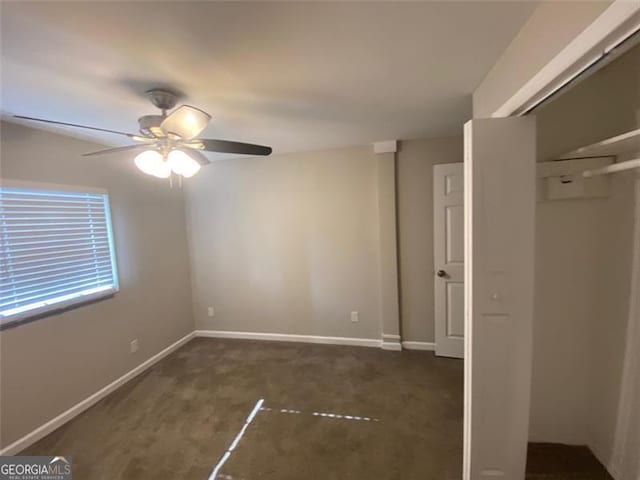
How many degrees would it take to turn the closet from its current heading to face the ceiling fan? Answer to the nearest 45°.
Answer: approximately 45° to its left

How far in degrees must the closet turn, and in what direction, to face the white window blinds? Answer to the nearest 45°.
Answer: approximately 45° to its left

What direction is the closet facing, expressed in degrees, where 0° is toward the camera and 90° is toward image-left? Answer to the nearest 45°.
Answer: approximately 90°
